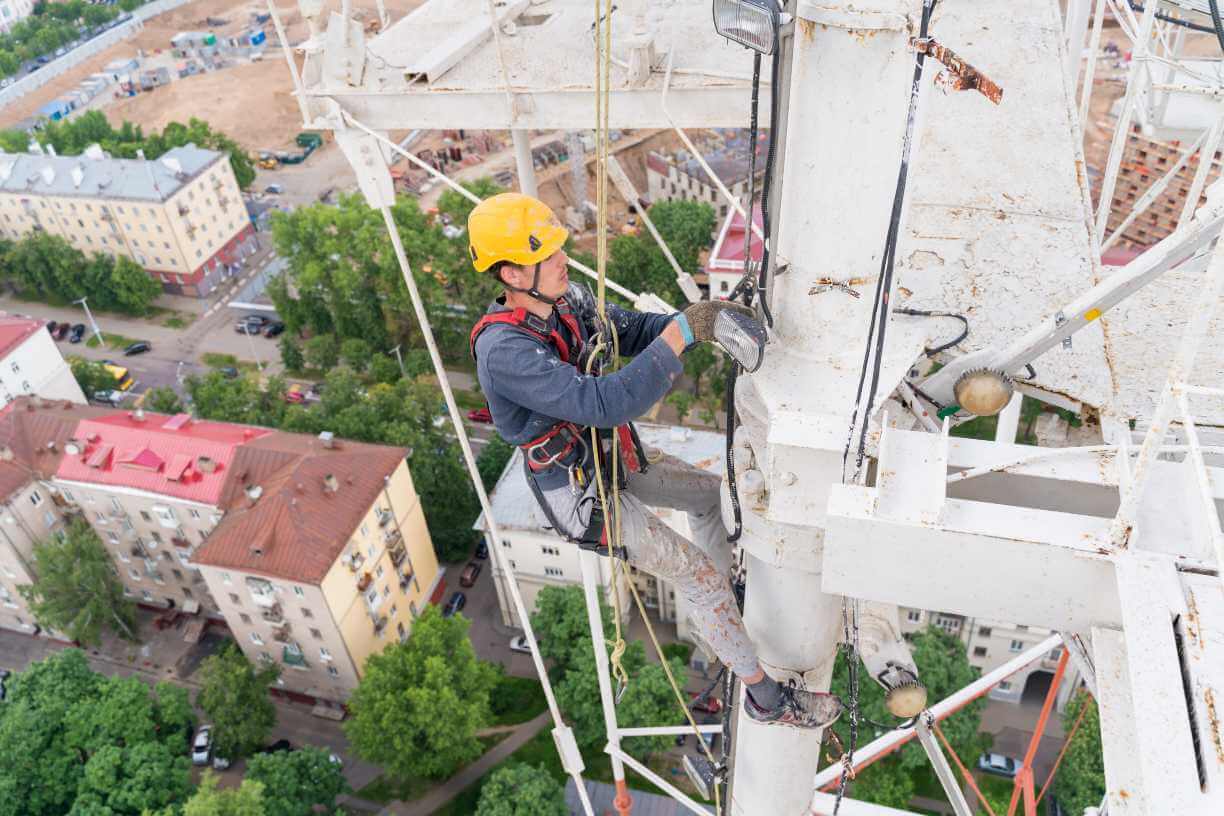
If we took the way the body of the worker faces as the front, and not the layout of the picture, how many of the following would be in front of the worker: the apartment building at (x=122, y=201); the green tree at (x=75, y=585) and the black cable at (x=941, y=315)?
1

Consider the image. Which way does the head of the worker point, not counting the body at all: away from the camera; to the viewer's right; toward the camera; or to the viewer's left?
to the viewer's right

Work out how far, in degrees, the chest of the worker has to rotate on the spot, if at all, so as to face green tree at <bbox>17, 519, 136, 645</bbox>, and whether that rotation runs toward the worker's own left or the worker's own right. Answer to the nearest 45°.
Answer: approximately 135° to the worker's own left

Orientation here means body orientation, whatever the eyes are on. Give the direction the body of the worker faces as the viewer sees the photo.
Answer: to the viewer's right
